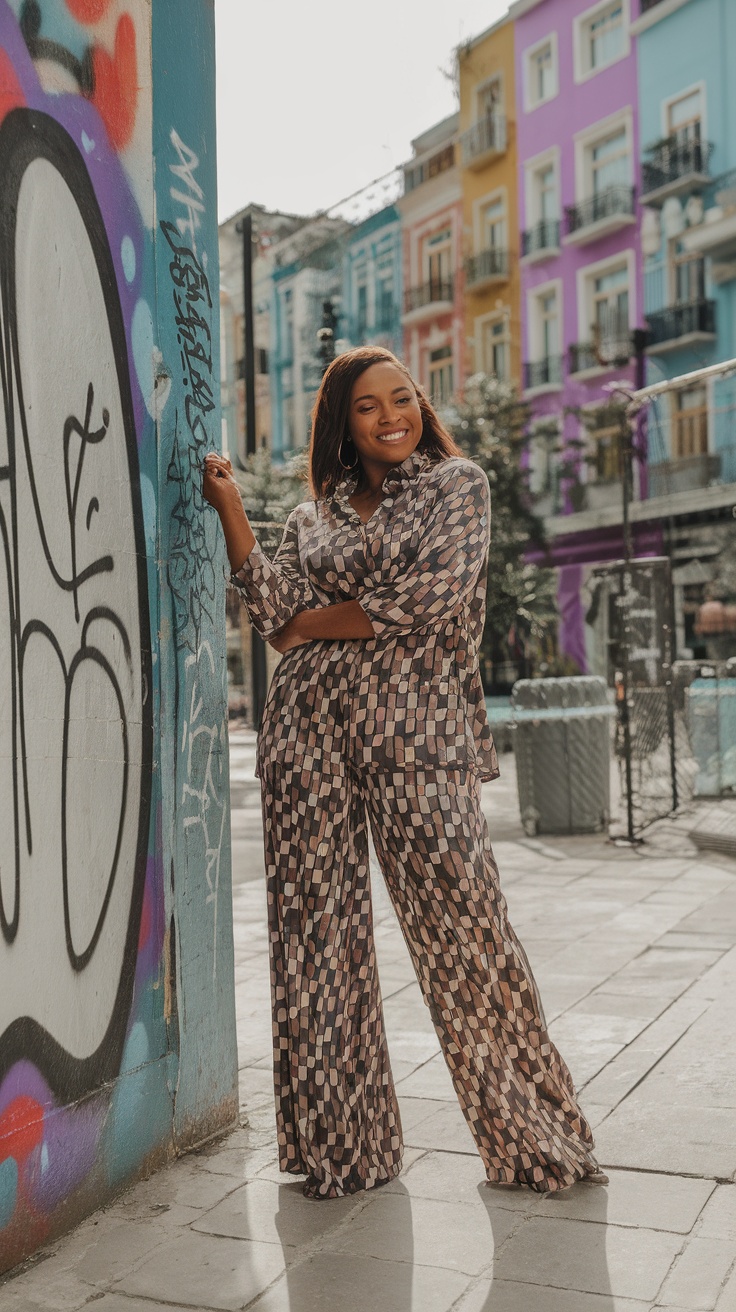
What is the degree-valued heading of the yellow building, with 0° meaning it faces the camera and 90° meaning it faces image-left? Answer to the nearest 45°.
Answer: approximately 45°

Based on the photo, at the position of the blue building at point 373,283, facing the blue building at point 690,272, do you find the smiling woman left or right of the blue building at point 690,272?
right

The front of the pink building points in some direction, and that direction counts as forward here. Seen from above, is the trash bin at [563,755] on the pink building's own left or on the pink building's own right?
on the pink building's own left

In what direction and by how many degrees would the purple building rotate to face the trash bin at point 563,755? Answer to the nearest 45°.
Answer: approximately 45° to its left

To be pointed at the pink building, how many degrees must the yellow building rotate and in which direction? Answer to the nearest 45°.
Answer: approximately 90° to its right

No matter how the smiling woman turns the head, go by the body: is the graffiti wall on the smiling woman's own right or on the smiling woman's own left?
on the smiling woman's own right

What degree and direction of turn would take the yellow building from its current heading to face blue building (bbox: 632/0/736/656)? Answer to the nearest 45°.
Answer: approximately 90° to its left

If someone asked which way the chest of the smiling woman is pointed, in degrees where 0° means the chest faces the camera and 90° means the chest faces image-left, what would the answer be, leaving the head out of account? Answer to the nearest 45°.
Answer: approximately 0°

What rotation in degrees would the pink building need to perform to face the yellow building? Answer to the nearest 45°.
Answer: approximately 90° to its left
